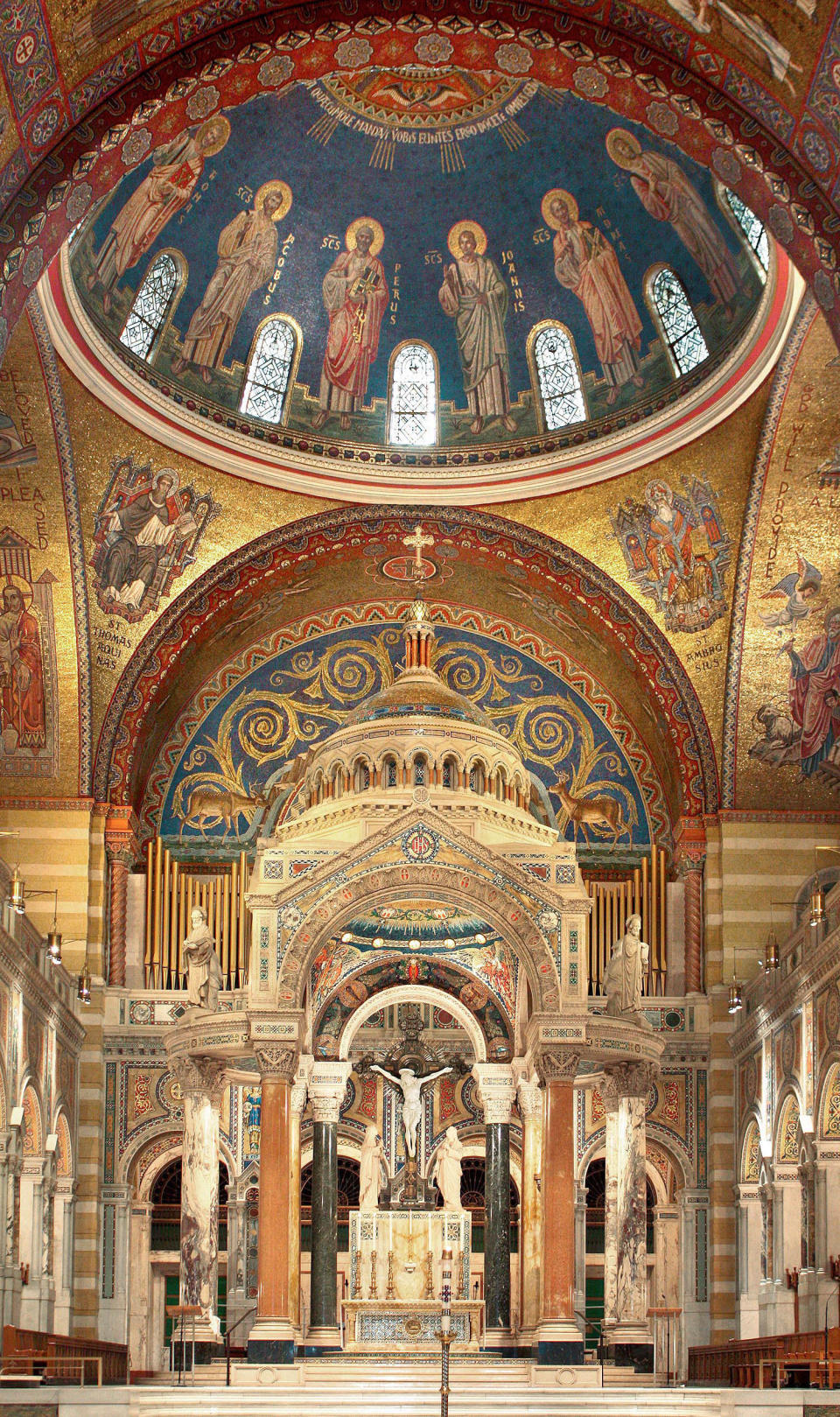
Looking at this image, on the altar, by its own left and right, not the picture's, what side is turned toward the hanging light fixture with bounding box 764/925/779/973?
left

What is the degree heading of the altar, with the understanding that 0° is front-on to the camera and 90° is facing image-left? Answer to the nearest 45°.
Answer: approximately 0°

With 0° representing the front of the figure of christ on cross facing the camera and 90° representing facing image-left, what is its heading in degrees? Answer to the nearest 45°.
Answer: approximately 0°

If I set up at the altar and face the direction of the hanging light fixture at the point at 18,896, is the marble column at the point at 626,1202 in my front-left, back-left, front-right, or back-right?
back-left
